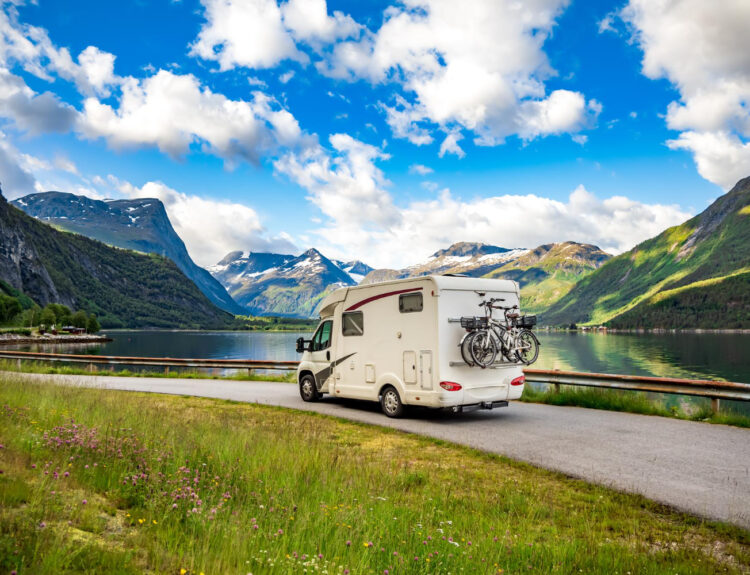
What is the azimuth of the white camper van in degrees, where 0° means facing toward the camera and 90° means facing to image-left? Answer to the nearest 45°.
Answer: approximately 135°
